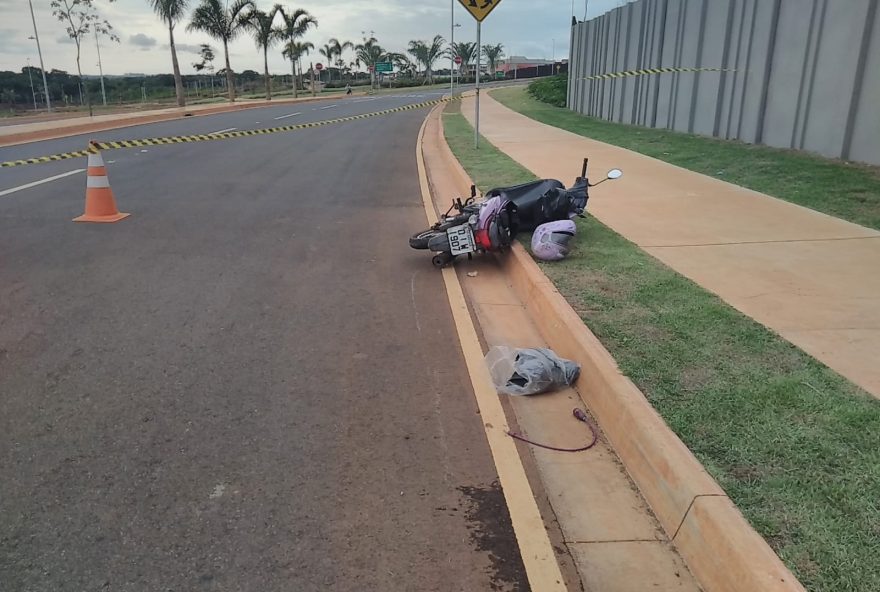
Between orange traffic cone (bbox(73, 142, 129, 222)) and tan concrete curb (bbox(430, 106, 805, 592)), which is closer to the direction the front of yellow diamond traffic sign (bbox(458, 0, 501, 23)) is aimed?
the tan concrete curb

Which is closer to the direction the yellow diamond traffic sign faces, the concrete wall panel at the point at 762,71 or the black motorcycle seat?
the black motorcycle seat

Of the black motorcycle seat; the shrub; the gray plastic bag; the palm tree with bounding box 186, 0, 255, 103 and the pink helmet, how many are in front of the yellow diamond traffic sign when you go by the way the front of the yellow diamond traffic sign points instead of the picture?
3

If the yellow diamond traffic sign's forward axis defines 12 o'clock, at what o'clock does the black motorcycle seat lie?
The black motorcycle seat is roughly at 12 o'clock from the yellow diamond traffic sign.

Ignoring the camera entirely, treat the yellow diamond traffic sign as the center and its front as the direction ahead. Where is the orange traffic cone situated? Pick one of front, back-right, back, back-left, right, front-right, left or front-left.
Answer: front-right

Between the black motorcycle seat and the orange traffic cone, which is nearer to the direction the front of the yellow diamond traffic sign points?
the black motorcycle seat

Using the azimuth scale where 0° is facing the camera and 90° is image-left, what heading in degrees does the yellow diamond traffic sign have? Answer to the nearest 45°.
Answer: approximately 0°

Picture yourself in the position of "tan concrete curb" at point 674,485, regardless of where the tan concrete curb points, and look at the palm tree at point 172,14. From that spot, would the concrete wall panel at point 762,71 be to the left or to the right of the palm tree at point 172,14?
right

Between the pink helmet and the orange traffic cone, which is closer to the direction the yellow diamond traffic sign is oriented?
the pink helmet

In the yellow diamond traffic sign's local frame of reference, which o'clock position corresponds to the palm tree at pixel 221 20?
The palm tree is roughly at 5 o'clock from the yellow diamond traffic sign.

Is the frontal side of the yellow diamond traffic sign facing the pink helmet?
yes

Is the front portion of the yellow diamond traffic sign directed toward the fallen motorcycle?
yes

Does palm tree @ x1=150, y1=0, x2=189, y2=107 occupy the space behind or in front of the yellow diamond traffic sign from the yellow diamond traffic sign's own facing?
behind

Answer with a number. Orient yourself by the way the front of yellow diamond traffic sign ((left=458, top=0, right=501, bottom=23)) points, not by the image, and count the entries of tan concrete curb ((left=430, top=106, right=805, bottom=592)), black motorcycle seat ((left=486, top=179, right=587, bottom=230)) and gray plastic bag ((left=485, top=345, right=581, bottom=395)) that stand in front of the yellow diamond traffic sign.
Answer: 3

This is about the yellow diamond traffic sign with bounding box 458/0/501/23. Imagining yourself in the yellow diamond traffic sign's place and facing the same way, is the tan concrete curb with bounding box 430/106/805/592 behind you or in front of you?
in front

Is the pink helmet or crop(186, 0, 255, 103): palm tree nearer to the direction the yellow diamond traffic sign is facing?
the pink helmet

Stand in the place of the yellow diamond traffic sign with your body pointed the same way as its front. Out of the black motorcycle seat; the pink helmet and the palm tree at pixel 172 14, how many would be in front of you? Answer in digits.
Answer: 2
